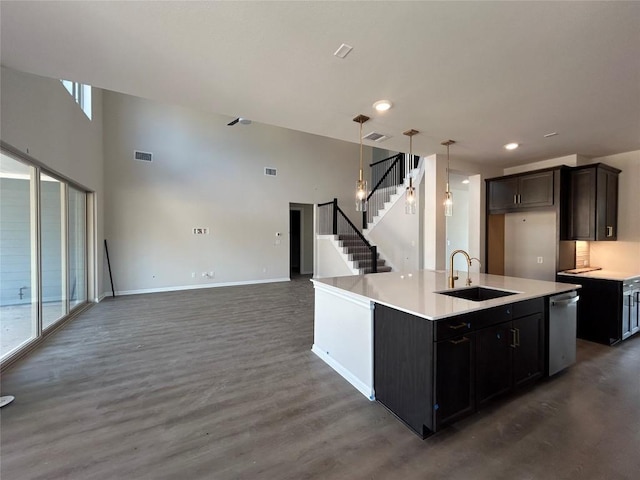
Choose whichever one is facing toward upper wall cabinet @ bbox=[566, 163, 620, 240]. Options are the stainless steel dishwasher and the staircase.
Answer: the staircase

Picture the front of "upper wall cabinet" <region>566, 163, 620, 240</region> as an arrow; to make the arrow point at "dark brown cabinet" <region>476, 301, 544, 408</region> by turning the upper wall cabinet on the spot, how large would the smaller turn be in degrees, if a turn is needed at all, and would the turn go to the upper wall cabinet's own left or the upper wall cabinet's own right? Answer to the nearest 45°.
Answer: approximately 45° to the upper wall cabinet's own right

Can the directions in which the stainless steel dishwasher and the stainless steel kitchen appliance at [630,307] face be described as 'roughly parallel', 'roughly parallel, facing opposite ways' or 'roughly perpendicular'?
roughly parallel

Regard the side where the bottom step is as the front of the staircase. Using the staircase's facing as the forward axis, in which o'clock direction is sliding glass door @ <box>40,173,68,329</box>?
The sliding glass door is roughly at 3 o'clock from the staircase.

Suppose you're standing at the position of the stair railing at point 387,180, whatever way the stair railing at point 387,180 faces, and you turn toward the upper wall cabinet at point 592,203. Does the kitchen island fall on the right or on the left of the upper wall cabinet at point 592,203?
right

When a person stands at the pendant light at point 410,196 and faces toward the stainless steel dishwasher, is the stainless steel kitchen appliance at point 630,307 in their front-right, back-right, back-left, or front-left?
front-left

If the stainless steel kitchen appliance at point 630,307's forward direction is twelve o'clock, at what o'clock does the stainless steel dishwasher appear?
The stainless steel dishwasher is roughly at 2 o'clock from the stainless steel kitchen appliance.

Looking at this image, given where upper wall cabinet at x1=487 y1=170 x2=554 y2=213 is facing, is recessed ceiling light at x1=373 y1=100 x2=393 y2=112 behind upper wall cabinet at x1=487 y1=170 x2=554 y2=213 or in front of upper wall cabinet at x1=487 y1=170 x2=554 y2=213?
in front

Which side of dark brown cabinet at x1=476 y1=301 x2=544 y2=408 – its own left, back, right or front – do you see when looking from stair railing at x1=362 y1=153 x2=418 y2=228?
back

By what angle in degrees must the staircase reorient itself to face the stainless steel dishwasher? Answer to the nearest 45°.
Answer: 0° — it already faces it

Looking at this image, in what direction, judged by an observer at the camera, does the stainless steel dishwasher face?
facing the viewer and to the right of the viewer

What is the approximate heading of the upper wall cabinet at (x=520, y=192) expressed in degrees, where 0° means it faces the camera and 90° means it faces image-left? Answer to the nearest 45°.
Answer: approximately 45°

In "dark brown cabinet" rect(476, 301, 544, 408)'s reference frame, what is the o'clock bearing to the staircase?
The staircase is roughly at 6 o'clock from the dark brown cabinet.

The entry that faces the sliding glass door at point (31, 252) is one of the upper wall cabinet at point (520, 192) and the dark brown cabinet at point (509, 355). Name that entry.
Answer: the upper wall cabinet
